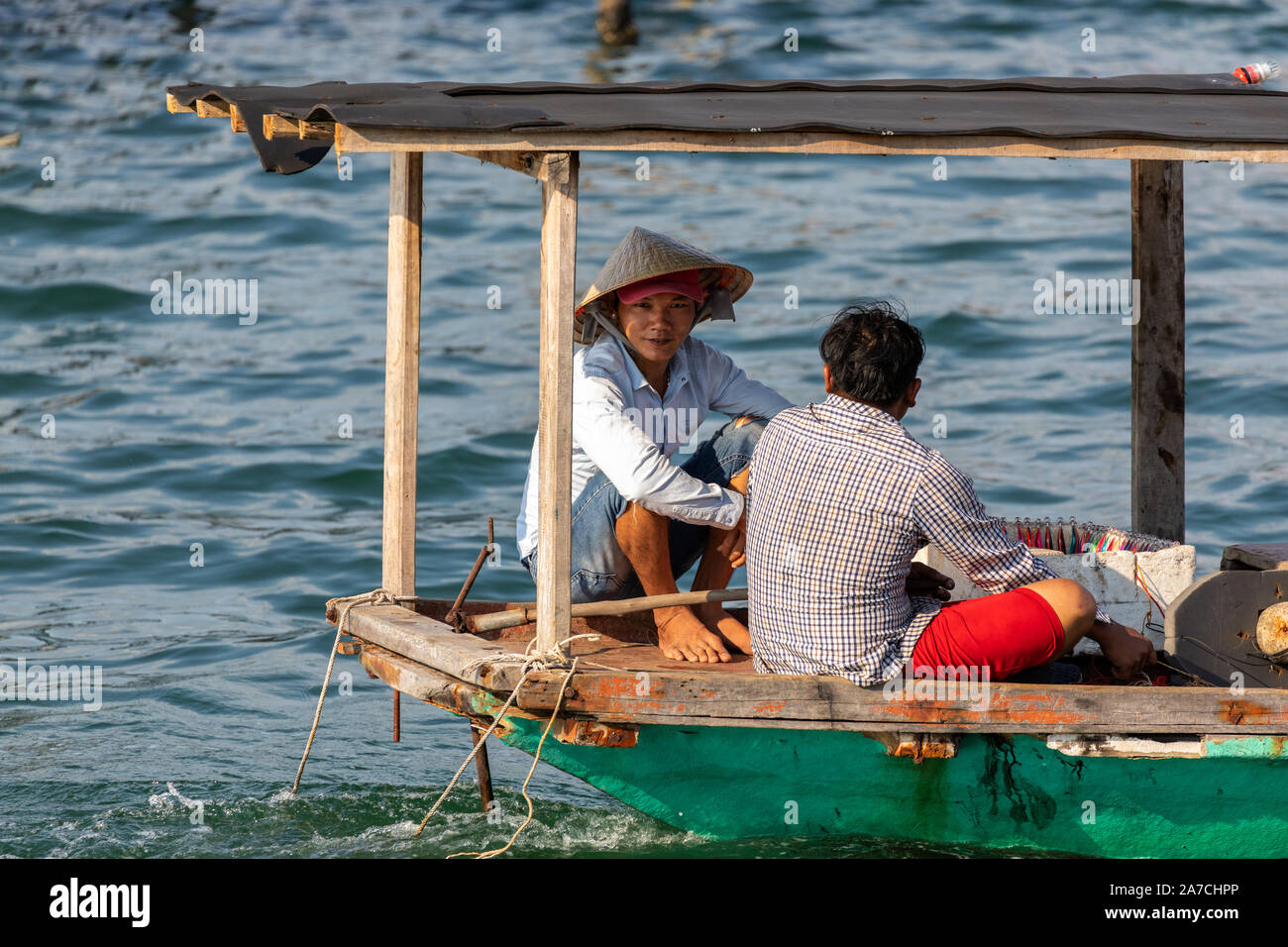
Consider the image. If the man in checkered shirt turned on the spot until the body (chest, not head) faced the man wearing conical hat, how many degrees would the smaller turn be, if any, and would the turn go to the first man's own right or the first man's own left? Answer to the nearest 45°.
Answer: approximately 90° to the first man's own left

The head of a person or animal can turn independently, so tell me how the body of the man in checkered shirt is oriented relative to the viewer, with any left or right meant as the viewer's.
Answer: facing away from the viewer and to the right of the viewer
